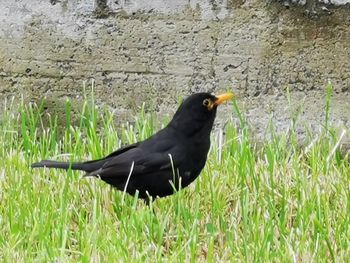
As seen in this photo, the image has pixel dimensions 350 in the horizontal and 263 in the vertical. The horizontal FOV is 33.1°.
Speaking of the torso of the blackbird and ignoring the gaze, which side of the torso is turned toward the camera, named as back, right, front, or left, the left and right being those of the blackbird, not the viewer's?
right
